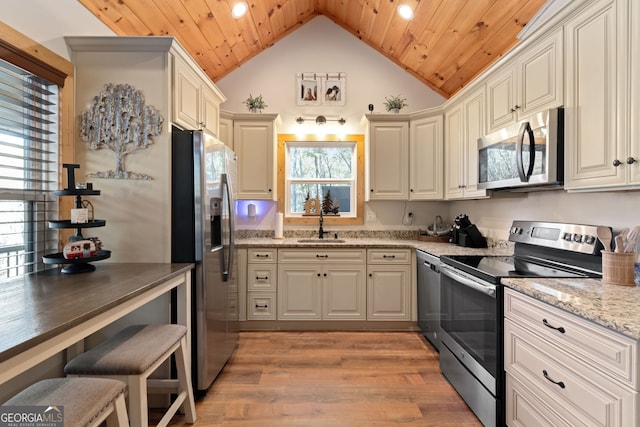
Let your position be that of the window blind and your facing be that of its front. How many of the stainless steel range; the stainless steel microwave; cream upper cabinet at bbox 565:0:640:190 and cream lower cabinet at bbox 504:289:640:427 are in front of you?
4

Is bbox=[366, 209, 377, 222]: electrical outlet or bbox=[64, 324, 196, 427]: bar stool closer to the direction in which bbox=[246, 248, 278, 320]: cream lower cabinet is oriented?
the bar stool

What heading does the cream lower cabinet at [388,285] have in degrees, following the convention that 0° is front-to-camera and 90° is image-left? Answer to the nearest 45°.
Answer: approximately 0°

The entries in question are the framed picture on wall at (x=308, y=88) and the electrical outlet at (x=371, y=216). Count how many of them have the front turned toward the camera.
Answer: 2

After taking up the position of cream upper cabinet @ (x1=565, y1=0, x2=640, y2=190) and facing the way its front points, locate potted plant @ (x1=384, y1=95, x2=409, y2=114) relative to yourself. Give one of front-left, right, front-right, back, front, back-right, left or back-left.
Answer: right

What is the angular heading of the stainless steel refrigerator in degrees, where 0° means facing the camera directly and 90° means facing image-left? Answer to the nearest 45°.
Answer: approximately 315°
